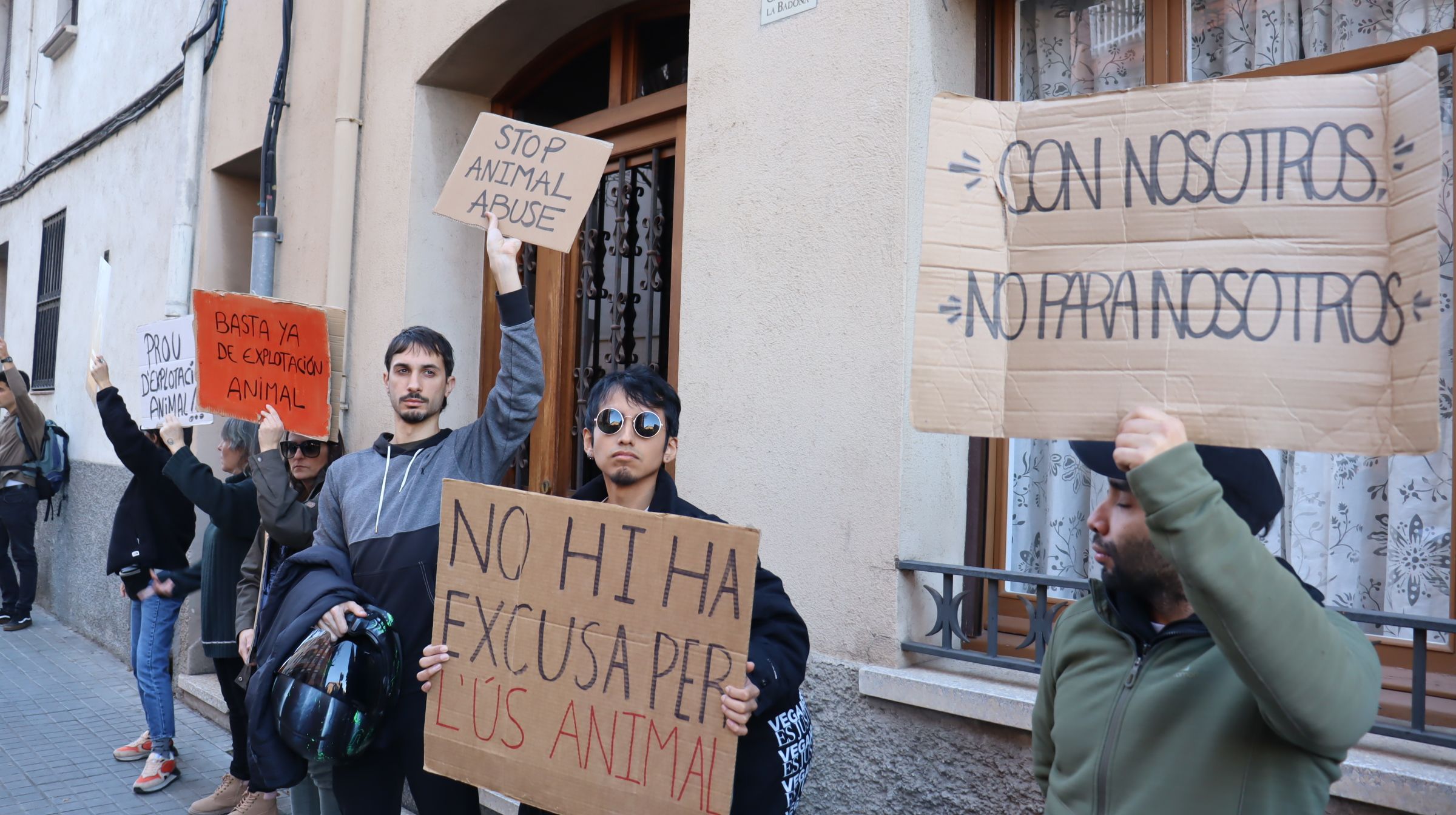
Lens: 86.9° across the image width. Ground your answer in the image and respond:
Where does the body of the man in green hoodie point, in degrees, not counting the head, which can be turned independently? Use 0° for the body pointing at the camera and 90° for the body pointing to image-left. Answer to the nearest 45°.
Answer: approximately 45°

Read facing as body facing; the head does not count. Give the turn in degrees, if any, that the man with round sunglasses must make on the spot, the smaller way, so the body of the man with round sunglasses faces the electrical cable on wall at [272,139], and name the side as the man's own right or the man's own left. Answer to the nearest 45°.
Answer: approximately 135° to the man's own right

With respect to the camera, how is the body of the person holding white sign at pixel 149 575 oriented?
to the viewer's left

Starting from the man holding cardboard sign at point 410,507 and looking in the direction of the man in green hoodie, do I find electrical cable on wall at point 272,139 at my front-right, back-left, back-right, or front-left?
back-left

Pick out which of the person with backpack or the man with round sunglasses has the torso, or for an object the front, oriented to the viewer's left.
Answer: the person with backpack

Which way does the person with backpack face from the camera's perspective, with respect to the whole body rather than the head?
to the viewer's left

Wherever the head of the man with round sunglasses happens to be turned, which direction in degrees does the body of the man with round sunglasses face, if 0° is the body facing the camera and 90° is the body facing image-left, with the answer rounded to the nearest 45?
approximately 0°

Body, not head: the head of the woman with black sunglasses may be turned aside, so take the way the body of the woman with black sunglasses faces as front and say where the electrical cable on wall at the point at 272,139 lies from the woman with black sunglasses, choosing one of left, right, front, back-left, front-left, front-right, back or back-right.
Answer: back-right
